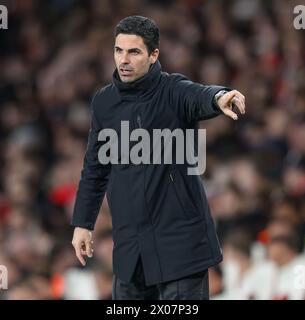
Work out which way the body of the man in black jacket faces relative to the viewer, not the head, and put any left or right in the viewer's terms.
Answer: facing the viewer and to the left of the viewer
